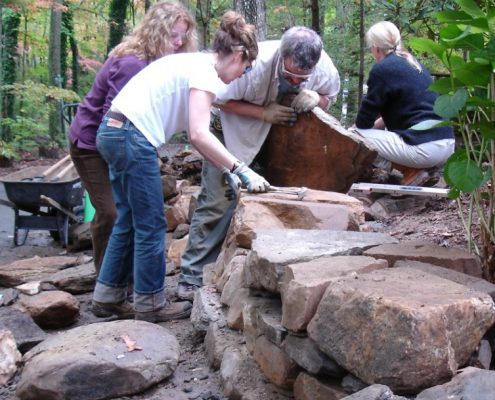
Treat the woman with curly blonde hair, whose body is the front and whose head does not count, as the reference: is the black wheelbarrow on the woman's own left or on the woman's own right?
on the woman's own left

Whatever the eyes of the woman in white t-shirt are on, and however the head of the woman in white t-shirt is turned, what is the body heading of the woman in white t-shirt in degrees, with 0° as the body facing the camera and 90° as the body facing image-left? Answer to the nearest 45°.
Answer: approximately 270°

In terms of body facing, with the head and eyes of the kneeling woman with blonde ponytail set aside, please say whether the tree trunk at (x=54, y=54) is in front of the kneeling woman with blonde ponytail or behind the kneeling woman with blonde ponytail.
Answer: in front

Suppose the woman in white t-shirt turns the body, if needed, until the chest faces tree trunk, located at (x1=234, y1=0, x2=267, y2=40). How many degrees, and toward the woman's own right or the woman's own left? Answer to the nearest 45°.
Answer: approximately 90° to the woman's own left

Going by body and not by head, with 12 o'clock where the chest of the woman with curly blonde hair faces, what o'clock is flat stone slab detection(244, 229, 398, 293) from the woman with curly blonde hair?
The flat stone slab is roughly at 2 o'clock from the woman with curly blonde hair.

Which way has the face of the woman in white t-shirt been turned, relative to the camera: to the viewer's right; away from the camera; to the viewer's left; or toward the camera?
to the viewer's right

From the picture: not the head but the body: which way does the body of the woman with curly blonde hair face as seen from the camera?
to the viewer's right

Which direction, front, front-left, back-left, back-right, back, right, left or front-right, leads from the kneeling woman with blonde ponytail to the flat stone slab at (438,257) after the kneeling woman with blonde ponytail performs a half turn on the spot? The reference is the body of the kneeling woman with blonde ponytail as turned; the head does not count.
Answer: front-right

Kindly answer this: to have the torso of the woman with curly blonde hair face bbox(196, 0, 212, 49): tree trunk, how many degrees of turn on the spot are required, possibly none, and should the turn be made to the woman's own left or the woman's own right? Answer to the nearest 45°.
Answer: approximately 90° to the woman's own left

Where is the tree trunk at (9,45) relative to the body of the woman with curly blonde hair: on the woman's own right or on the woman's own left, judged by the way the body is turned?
on the woman's own left

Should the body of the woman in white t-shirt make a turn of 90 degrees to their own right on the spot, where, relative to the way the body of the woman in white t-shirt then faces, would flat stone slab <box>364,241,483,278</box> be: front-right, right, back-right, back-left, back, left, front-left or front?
front-left

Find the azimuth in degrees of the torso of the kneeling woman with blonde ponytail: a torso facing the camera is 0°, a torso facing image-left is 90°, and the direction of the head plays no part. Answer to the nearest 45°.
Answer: approximately 135°

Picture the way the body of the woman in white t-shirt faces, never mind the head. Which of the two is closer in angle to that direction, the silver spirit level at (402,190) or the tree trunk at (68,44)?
the silver spirit level

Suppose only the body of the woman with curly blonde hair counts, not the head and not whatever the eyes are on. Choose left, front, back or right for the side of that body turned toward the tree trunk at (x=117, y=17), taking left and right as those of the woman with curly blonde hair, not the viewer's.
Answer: left
